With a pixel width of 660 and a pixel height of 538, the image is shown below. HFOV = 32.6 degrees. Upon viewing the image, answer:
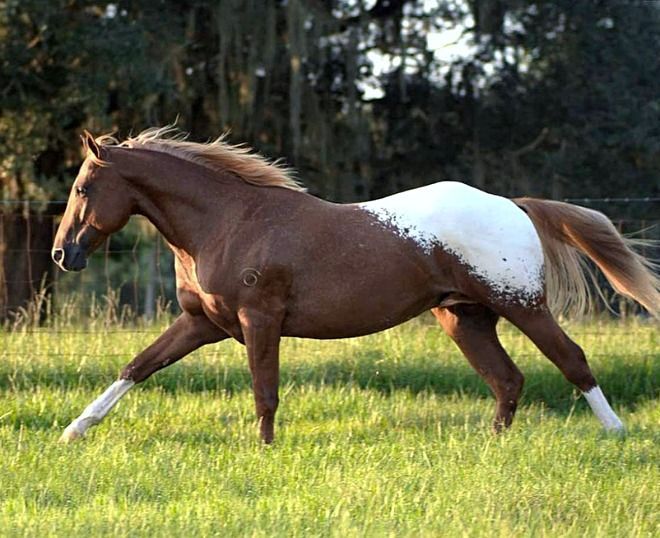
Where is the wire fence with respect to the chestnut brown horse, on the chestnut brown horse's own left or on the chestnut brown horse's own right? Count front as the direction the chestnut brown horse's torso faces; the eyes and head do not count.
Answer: on the chestnut brown horse's own right

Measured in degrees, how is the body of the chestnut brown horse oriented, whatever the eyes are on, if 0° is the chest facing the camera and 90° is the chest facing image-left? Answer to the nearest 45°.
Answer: approximately 90°
